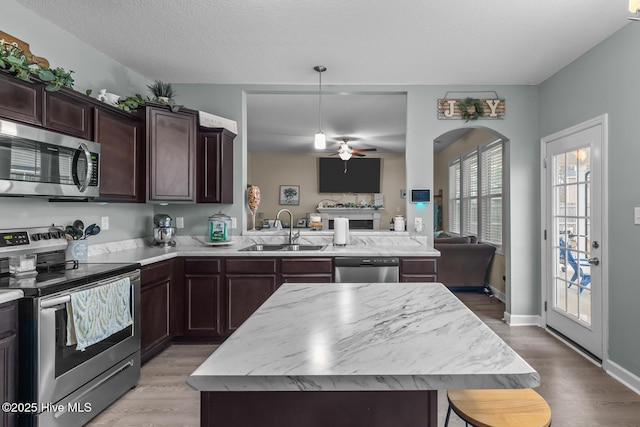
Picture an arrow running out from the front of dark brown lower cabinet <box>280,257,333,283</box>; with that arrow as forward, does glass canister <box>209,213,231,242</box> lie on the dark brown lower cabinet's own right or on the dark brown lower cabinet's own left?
on the dark brown lower cabinet's own right

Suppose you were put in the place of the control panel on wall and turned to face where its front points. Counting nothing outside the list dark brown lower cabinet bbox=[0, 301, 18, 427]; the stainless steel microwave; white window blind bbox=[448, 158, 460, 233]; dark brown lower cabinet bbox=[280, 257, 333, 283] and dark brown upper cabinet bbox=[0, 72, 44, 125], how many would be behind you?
1

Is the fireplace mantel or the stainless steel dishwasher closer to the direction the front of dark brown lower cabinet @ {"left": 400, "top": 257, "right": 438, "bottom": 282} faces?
the stainless steel dishwasher

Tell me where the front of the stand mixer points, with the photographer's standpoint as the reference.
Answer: facing the viewer and to the right of the viewer

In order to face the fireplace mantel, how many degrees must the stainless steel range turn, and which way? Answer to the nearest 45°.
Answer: approximately 90° to its left

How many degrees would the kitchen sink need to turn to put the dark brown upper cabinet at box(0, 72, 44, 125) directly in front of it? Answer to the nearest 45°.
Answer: approximately 45° to its right

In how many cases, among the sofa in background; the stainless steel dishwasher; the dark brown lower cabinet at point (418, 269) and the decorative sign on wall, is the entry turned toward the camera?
3

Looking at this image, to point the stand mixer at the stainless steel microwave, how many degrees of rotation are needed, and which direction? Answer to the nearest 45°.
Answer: approximately 90° to its right

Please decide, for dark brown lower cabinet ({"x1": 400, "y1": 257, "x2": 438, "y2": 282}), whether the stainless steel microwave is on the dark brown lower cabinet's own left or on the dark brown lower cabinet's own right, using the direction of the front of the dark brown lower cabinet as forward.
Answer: on the dark brown lower cabinet's own right

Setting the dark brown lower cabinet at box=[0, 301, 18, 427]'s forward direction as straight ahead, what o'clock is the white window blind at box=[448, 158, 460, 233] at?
The white window blind is roughly at 10 o'clock from the dark brown lower cabinet.
